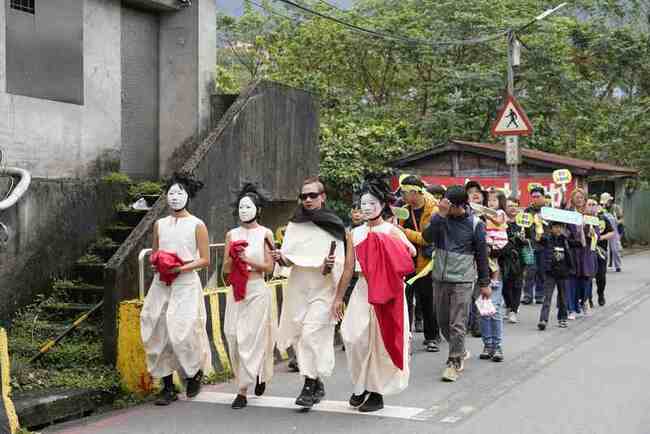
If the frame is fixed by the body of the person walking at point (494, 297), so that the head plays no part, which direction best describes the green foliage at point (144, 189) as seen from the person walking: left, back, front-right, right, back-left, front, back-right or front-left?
front-right

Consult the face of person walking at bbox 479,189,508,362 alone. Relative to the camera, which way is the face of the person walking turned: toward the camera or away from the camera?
toward the camera

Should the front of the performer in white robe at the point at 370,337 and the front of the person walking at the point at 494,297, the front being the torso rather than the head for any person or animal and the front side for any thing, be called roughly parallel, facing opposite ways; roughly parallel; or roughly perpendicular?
roughly parallel

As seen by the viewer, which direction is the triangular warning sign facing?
toward the camera

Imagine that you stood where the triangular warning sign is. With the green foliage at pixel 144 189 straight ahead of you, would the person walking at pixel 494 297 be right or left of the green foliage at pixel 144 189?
left

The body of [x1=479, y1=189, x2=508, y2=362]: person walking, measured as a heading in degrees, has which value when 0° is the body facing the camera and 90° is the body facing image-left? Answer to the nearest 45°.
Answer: approximately 45°

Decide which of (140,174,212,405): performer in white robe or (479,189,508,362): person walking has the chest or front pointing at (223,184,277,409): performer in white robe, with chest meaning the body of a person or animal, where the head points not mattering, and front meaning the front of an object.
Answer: the person walking

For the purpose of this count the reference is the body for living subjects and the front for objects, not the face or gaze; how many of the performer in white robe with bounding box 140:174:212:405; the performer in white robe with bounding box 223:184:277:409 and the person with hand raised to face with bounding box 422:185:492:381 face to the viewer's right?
0

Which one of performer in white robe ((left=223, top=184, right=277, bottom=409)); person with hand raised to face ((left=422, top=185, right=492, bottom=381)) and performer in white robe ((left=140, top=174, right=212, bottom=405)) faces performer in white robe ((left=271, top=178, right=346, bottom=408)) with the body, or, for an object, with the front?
the person with hand raised to face

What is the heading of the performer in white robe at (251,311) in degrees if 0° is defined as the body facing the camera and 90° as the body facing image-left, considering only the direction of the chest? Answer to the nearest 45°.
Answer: approximately 45°

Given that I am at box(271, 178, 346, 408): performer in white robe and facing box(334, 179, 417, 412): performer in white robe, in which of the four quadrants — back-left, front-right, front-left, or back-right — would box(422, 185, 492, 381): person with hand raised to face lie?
front-left

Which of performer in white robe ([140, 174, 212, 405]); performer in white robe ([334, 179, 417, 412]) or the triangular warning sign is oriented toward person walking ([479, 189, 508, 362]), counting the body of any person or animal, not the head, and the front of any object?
the triangular warning sign

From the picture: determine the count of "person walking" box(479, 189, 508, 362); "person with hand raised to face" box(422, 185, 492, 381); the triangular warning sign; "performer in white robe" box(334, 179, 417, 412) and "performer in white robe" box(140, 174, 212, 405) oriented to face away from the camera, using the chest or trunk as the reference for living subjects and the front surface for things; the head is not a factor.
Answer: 0

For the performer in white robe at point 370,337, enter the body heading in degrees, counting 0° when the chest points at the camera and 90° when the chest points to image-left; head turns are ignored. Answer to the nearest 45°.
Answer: approximately 45°

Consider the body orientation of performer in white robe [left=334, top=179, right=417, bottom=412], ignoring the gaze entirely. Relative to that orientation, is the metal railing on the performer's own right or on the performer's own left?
on the performer's own right

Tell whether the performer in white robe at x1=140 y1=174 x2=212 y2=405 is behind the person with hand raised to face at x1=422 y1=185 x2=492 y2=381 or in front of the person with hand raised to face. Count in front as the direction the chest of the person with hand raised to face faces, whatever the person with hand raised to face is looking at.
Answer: in front

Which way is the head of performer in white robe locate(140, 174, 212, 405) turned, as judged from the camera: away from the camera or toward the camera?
toward the camera

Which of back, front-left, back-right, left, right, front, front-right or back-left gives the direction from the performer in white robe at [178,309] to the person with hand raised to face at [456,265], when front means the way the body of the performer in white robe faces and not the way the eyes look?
back-left

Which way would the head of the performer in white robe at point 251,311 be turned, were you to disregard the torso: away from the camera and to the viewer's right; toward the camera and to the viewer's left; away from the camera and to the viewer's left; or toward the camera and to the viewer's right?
toward the camera and to the viewer's left

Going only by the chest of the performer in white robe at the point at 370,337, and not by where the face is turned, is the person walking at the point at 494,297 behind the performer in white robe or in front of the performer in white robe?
behind
